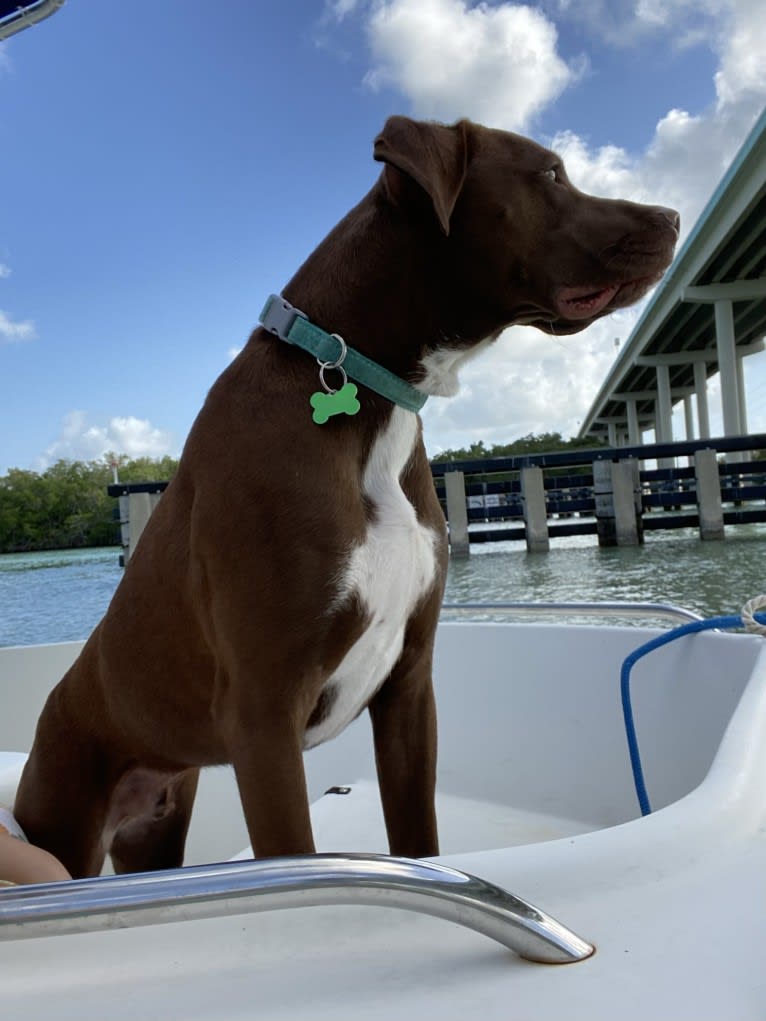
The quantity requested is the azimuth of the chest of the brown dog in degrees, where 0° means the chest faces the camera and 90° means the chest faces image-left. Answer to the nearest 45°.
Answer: approximately 315°

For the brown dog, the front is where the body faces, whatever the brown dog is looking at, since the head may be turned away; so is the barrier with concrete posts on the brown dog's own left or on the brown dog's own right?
on the brown dog's own left

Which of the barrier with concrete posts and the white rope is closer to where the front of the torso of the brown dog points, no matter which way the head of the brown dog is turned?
the white rope

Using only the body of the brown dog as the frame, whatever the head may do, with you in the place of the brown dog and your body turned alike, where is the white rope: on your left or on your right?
on your left

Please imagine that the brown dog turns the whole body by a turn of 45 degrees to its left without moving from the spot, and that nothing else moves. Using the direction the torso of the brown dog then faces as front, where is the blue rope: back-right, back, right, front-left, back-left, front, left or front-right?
front-left
